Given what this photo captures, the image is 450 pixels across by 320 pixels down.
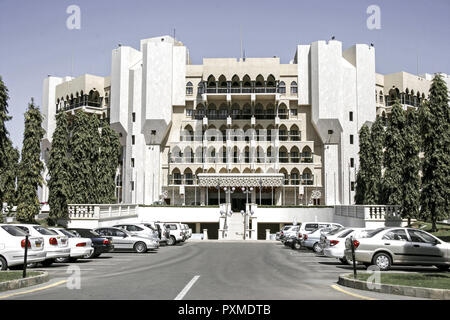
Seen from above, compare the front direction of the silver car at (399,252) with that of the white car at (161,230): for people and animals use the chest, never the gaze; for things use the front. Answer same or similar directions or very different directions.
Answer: very different directions
